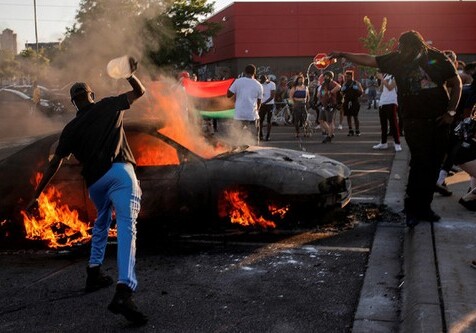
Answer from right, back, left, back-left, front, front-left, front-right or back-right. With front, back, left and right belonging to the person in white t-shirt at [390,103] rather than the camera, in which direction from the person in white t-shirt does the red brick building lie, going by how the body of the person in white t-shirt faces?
back-right

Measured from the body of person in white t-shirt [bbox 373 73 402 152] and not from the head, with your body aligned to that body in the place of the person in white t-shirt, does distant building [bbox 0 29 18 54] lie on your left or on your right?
on your right

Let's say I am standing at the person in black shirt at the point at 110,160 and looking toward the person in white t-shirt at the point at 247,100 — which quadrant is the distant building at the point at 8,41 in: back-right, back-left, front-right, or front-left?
front-left

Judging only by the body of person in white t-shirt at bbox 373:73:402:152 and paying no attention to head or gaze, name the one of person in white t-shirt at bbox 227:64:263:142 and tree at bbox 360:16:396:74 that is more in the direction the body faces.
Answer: the person in white t-shirt

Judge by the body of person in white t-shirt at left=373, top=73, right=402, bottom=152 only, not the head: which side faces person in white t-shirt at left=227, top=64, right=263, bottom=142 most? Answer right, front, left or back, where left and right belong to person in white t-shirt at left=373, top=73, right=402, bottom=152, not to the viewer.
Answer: front

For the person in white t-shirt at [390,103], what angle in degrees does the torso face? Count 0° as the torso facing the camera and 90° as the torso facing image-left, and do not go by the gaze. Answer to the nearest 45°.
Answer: approximately 45°

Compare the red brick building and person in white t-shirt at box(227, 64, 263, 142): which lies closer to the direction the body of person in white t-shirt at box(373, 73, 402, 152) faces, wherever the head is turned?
the person in white t-shirt

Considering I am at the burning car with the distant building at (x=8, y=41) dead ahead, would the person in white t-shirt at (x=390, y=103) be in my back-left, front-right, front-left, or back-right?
front-right

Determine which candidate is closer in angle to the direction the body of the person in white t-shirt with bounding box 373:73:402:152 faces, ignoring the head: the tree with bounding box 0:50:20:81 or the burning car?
the burning car
